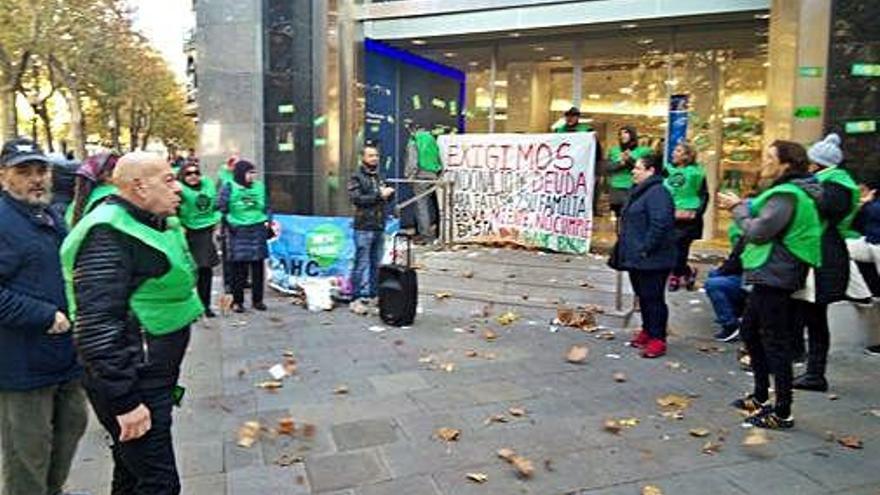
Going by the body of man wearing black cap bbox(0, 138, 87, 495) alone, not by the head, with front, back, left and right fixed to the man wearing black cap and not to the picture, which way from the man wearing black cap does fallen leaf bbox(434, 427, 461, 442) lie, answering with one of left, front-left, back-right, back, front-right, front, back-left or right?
front-left

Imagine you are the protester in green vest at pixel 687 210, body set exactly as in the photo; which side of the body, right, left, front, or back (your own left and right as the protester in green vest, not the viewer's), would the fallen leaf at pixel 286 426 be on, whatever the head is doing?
front

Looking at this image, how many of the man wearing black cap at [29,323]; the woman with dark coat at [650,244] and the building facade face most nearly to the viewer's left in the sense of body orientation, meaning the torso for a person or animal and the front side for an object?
1

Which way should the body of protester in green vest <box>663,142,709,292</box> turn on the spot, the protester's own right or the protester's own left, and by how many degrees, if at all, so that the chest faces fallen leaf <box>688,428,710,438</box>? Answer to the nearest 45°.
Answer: approximately 45° to the protester's own left

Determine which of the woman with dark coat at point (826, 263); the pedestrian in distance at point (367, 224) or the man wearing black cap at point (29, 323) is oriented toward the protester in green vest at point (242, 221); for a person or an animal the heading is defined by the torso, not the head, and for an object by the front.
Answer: the woman with dark coat

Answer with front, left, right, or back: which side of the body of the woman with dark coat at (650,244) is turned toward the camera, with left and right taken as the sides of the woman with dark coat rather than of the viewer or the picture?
left

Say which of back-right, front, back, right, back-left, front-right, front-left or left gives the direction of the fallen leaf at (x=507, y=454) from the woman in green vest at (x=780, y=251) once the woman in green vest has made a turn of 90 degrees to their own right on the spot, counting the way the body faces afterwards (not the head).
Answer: back-left

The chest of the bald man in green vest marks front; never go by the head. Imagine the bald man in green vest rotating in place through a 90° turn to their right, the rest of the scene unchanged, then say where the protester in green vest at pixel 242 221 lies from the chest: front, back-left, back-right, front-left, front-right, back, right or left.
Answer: back

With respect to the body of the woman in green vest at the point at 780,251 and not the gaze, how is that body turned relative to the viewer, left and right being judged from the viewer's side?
facing to the left of the viewer

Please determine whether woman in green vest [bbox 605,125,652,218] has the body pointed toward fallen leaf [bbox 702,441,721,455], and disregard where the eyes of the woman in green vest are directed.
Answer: yes

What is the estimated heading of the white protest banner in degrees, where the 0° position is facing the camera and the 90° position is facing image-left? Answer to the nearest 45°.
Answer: approximately 0°
